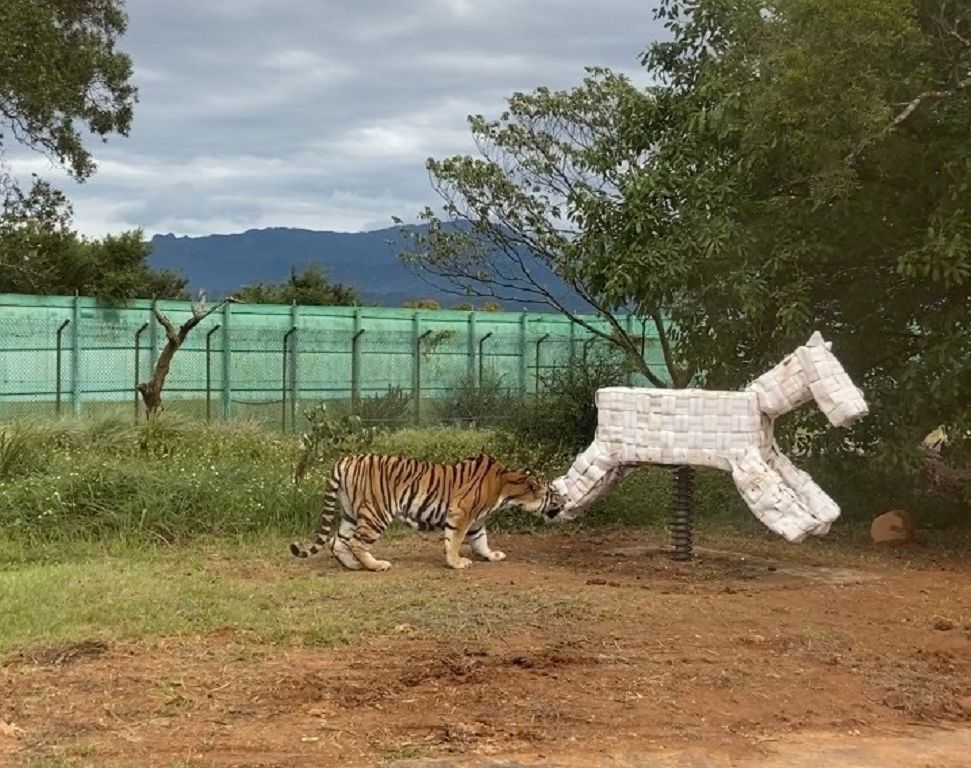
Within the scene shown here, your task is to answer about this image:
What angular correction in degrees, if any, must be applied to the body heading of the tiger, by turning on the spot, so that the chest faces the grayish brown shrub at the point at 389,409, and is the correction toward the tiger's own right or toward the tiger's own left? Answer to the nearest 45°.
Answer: approximately 90° to the tiger's own left

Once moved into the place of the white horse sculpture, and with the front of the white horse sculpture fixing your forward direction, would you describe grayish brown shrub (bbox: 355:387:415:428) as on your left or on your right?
on your left

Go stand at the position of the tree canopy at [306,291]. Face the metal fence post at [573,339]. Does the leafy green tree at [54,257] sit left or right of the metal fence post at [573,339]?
right

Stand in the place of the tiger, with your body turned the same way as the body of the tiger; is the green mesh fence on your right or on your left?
on your left

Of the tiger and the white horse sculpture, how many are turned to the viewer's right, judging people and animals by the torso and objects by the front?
2

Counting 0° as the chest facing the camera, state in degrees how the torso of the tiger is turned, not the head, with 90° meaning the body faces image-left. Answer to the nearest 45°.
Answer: approximately 270°

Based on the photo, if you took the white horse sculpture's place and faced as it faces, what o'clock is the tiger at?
The tiger is roughly at 6 o'clock from the white horse sculpture.

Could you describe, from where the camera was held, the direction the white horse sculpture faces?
facing to the right of the viewer
